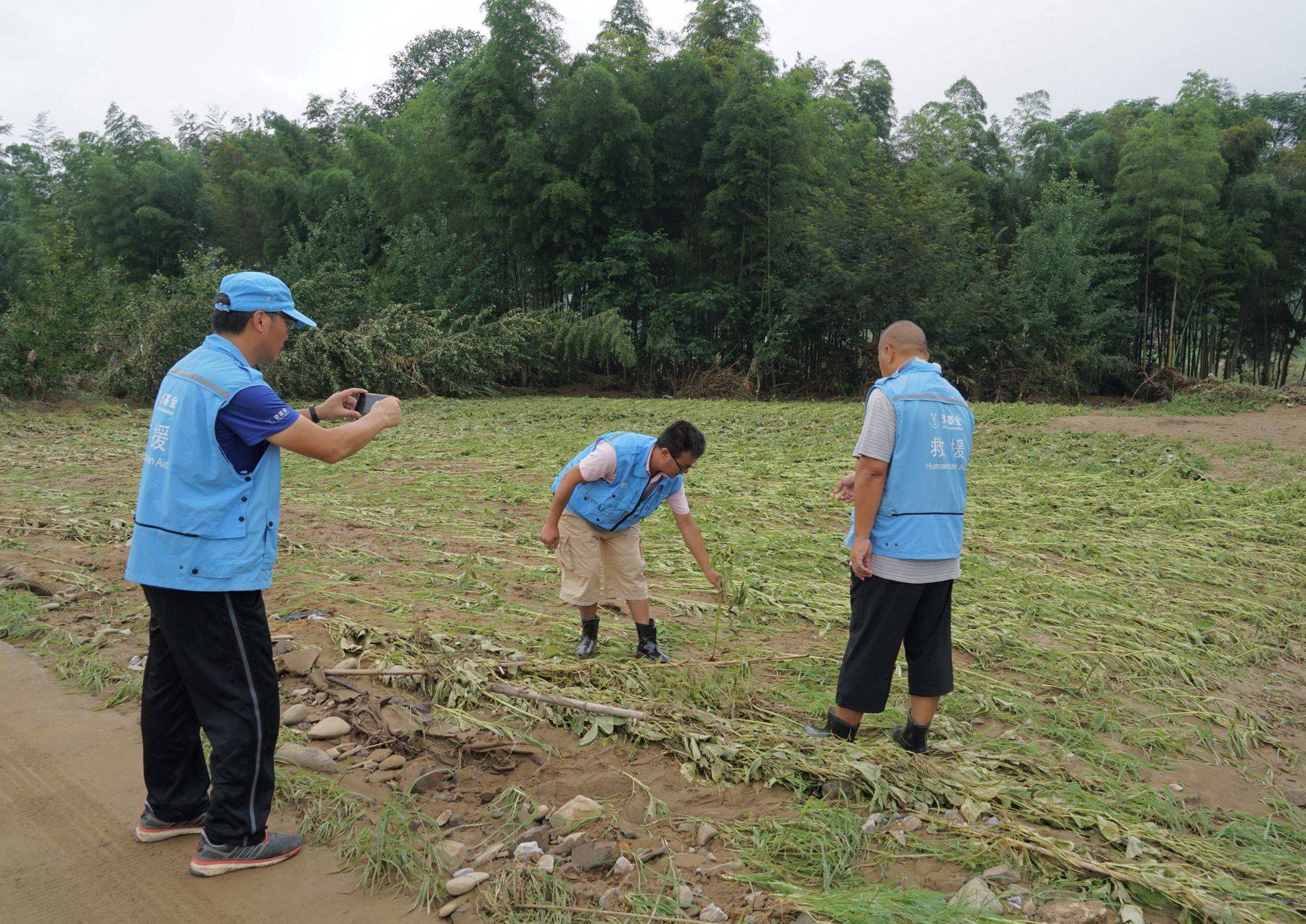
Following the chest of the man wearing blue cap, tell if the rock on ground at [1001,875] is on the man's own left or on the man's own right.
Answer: on the man's own right

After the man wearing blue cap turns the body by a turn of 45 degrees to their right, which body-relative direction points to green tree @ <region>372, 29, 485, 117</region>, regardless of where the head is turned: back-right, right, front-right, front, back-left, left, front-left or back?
left

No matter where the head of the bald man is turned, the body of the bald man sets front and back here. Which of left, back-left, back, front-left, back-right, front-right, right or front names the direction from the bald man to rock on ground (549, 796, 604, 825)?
left

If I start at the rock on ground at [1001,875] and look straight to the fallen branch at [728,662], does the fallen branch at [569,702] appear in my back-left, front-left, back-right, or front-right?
front-left

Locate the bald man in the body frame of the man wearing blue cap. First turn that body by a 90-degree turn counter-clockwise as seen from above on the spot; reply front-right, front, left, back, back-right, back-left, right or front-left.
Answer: back-right

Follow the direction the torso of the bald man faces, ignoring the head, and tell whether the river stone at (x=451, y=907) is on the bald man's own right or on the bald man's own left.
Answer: on the bald man's own left

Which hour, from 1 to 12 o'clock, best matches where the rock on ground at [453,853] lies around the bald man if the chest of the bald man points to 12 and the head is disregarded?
The rock on ground is roughly at 9 o'clock from the bald man.

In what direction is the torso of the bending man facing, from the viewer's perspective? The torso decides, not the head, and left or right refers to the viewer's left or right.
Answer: facing the viewer and to the right of the viewer

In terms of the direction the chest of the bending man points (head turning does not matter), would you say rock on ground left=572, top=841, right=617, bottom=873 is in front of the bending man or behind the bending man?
in front

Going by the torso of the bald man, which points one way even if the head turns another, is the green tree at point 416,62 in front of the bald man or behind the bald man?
in front

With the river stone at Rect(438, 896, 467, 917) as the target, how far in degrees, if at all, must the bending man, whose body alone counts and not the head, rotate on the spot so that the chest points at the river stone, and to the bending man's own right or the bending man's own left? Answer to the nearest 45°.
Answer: approximately 45° to the bending man's own right

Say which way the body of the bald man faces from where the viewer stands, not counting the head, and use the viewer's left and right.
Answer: facing away from the viewer and to the left of the viewer

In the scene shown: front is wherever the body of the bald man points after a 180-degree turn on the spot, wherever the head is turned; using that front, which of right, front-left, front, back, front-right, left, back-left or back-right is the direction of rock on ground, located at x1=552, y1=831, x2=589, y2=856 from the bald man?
right

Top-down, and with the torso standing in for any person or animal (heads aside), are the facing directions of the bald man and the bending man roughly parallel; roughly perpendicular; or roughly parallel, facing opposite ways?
roughly parallel, facing opposite ways

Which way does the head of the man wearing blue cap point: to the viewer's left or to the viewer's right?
to the viewer's right

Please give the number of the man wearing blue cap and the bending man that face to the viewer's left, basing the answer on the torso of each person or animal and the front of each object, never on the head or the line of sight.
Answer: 0

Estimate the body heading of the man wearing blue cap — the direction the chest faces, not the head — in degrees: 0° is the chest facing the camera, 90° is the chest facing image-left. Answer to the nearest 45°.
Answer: approximately 225°
